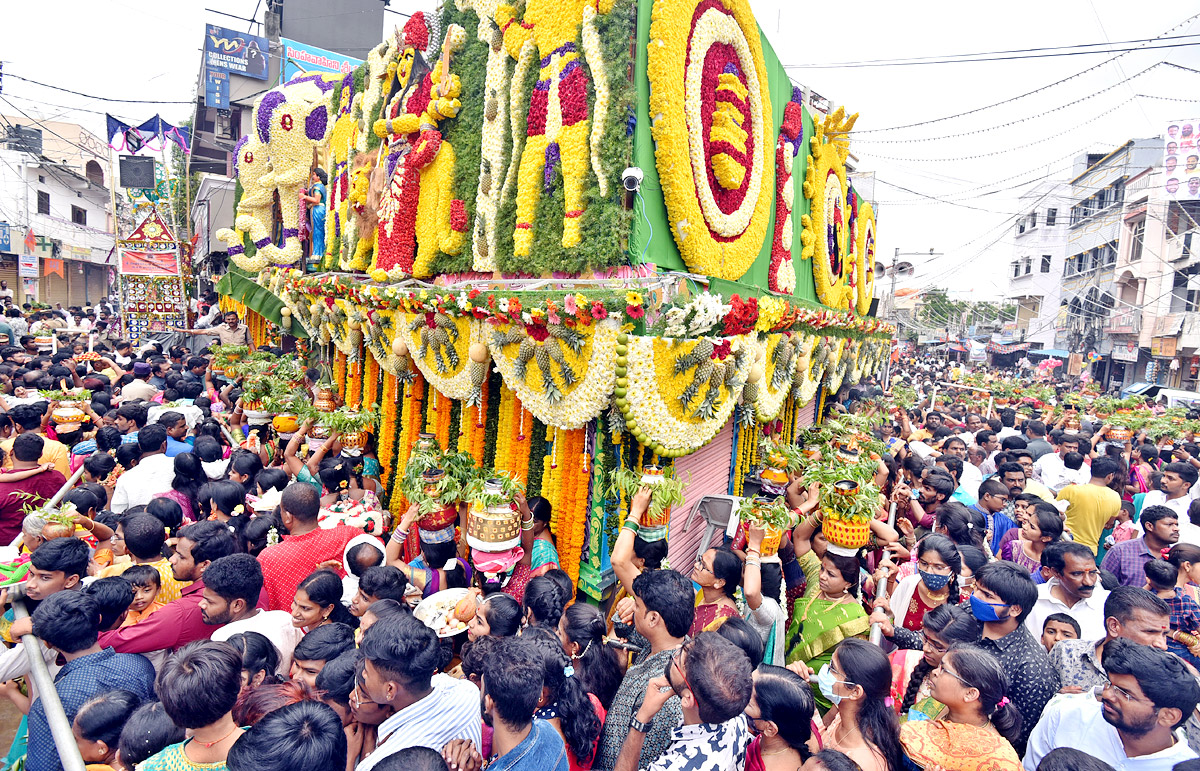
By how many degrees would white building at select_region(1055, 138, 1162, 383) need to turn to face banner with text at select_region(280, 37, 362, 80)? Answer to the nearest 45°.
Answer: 0° — it already faces it

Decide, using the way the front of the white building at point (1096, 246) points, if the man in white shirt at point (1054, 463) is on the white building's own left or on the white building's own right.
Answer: on the white building's own left

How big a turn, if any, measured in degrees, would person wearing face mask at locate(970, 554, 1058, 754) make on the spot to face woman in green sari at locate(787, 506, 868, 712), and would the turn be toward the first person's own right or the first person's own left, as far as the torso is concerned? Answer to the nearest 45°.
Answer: approximately 45° to the first person's own right

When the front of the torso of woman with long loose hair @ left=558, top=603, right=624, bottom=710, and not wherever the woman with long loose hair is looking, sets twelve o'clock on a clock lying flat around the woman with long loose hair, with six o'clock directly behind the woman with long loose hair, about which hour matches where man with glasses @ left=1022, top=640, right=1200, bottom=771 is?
The man with glasses is roughly at 5 o'clock from the woman with long loose hair.

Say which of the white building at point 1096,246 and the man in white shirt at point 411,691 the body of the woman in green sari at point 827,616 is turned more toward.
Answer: the man in white shirt

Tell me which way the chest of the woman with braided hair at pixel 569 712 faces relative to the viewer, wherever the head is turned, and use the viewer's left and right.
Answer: facing away from the viewer and to the left of the viewer

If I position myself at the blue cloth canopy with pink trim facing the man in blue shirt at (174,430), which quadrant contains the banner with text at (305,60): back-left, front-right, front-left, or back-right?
back-left

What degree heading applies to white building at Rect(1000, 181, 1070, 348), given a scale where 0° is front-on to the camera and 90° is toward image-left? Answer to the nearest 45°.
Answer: approximately 45°

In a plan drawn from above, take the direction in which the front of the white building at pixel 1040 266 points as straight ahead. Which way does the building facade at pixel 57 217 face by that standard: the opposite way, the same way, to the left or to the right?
the opposite way
